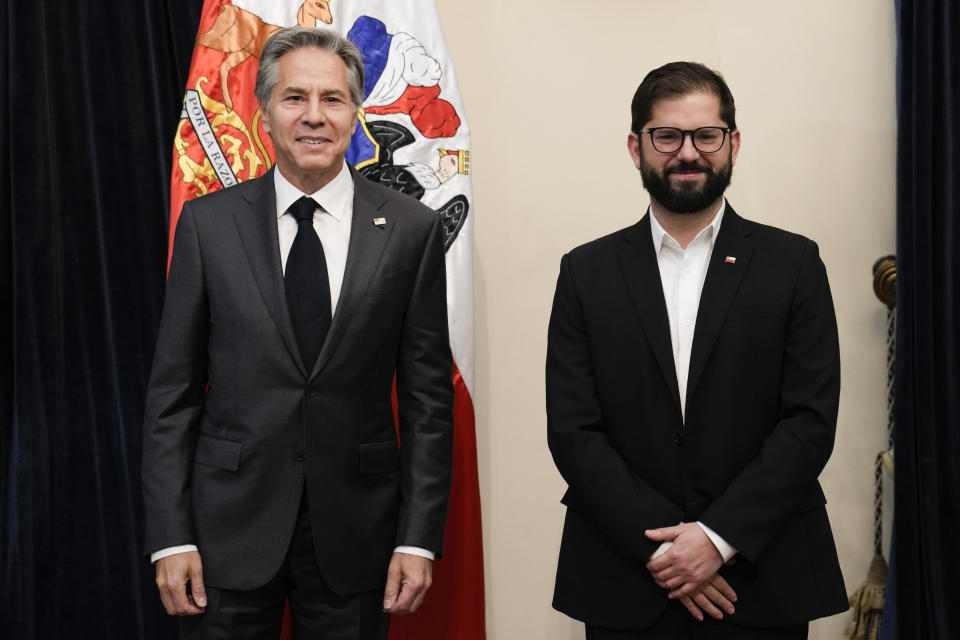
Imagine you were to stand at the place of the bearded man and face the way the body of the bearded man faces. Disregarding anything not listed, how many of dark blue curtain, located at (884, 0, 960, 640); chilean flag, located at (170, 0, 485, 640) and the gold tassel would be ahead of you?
0

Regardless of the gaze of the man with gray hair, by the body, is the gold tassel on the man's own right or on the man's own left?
on the man's own left

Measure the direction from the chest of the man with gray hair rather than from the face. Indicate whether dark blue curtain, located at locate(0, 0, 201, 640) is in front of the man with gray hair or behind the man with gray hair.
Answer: behind

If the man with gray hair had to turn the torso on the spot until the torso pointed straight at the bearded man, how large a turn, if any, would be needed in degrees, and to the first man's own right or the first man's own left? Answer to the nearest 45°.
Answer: approximately 90° to the first man's own left

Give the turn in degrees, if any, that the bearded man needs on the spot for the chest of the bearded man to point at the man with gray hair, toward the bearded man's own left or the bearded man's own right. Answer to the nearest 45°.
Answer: approximately 90° to the bearded man's own right

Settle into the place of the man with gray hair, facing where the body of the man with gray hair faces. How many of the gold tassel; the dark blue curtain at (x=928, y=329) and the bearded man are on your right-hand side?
0

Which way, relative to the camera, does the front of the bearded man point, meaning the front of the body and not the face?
toward the camera

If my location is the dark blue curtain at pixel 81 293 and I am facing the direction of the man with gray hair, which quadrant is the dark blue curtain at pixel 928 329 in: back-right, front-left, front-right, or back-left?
front-left

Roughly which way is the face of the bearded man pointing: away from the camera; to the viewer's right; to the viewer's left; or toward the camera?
toward the camera

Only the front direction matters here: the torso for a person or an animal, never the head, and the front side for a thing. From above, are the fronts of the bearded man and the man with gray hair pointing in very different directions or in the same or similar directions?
same or similar directions

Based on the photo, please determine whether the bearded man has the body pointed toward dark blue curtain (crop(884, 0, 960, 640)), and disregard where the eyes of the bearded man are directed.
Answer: no

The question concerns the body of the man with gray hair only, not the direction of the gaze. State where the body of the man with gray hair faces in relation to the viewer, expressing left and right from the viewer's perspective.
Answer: facing the viewer

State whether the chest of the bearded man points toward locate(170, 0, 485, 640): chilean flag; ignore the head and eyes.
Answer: no

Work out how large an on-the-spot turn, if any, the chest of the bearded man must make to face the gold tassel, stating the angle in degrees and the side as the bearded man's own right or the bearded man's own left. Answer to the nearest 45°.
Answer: approximately 135° to the bearded man's own left

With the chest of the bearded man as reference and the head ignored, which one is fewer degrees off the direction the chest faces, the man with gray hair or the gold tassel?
the man with gray hair

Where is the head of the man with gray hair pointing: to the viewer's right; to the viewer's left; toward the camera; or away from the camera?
toward the camera
